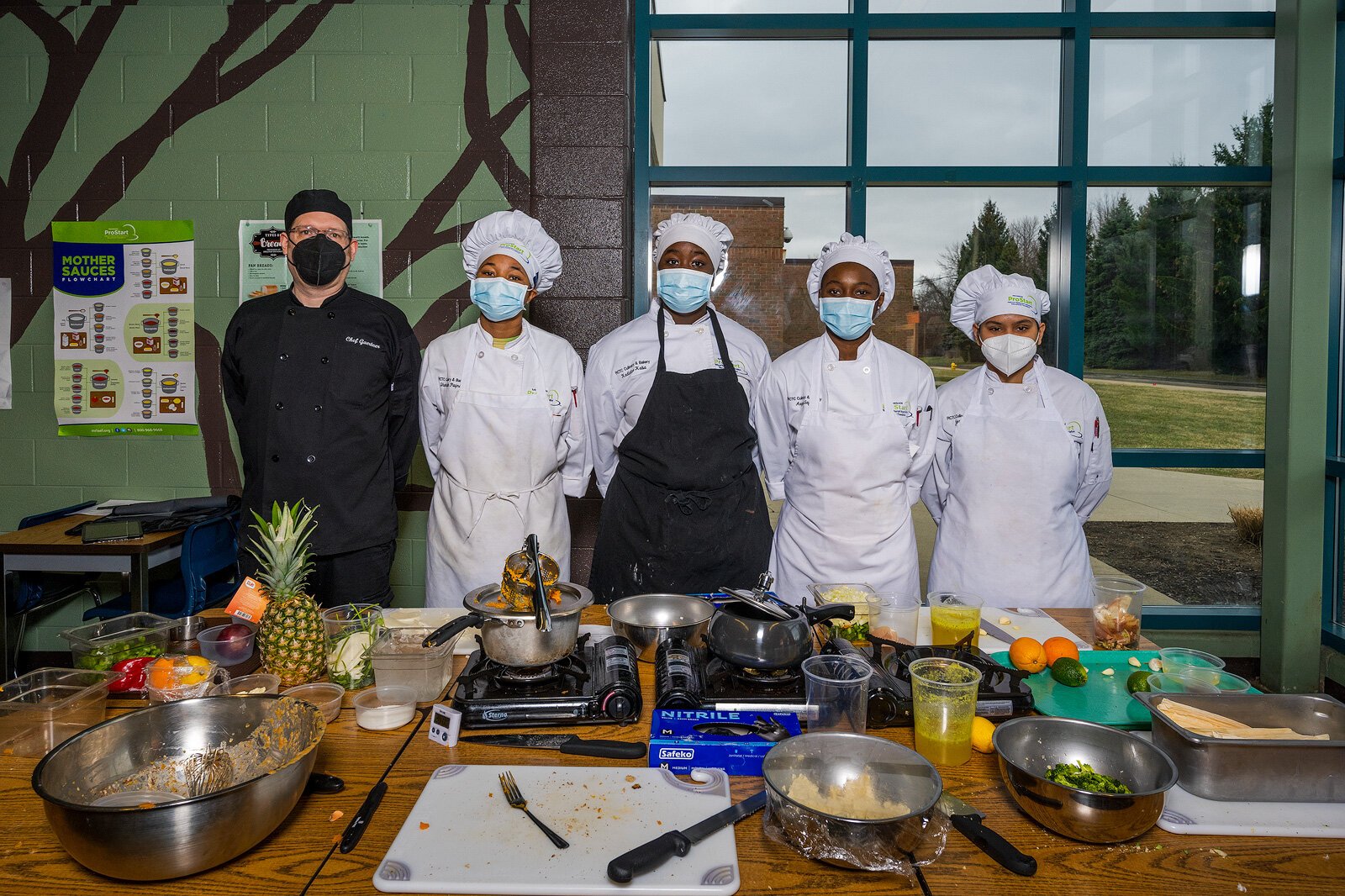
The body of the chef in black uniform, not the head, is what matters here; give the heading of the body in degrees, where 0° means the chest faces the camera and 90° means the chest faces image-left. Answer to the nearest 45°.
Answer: approximately 0°

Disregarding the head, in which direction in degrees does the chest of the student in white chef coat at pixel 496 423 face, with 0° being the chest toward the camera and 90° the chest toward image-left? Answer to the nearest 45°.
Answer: approximately 0°

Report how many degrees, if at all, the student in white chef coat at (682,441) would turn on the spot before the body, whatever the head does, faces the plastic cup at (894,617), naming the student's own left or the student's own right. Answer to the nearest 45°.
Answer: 0° — they already face it
